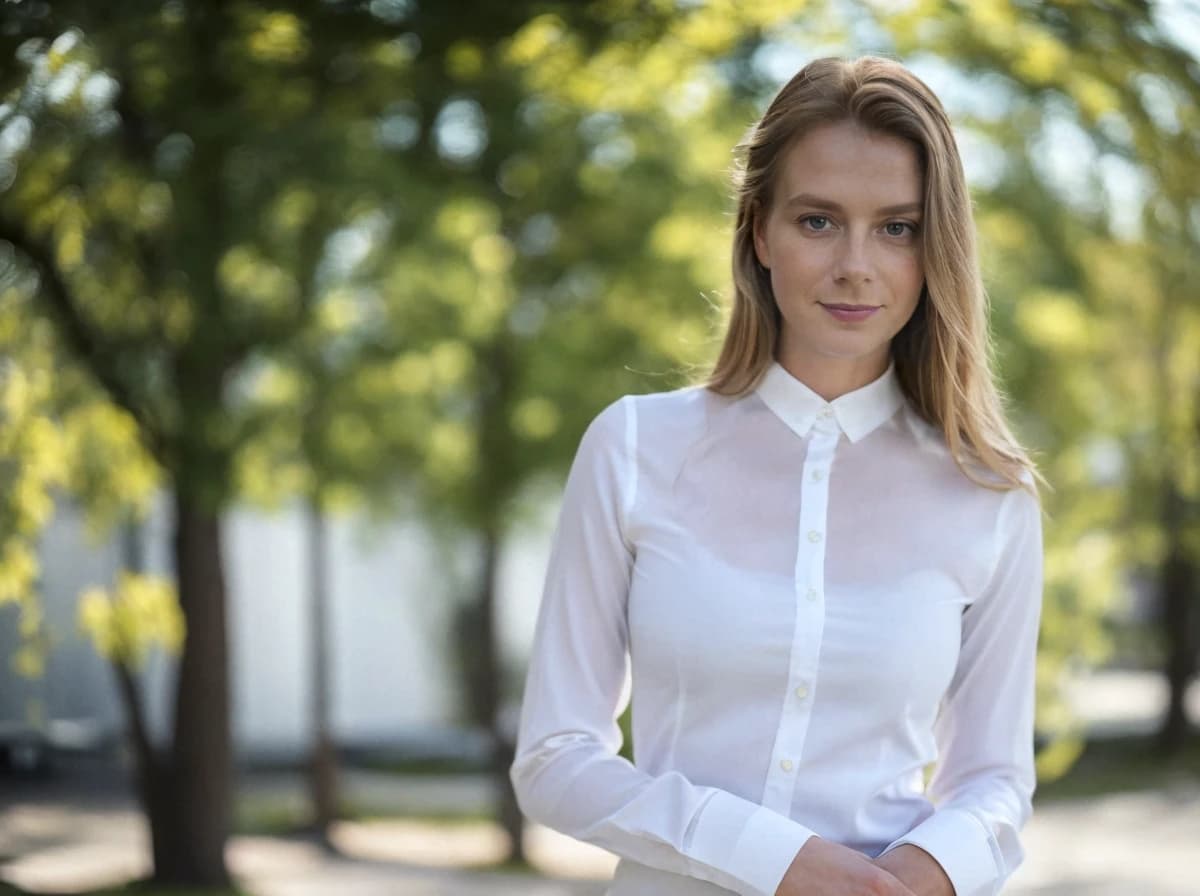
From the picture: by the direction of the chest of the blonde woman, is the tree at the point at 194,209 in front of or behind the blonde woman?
behind

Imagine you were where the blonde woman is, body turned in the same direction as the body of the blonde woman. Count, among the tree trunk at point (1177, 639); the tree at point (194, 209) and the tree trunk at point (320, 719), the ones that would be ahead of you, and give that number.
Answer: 0

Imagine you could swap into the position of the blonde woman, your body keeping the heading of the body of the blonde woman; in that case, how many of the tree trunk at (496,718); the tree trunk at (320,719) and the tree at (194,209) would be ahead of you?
0

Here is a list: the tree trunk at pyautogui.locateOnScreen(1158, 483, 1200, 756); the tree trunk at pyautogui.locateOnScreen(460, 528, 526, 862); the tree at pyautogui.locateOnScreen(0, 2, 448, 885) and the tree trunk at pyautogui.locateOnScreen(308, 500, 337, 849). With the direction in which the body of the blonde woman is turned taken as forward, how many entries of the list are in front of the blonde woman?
0

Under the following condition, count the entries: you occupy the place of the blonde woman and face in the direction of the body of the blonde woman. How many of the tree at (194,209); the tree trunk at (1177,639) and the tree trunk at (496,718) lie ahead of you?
0

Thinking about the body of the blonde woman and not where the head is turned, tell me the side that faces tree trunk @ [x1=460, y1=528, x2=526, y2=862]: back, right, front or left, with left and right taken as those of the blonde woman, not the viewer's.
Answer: back

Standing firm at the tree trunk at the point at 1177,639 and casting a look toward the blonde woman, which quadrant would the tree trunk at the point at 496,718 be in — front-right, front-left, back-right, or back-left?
front-right

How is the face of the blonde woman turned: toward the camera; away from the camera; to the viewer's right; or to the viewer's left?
toward the camera

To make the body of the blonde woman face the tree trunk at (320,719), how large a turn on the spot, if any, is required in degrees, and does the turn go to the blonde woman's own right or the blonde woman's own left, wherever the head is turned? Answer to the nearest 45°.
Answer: approximately 180°

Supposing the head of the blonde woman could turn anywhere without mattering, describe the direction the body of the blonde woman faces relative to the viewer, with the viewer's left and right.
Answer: facing the viewer

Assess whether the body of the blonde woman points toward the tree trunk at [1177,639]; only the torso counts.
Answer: no
